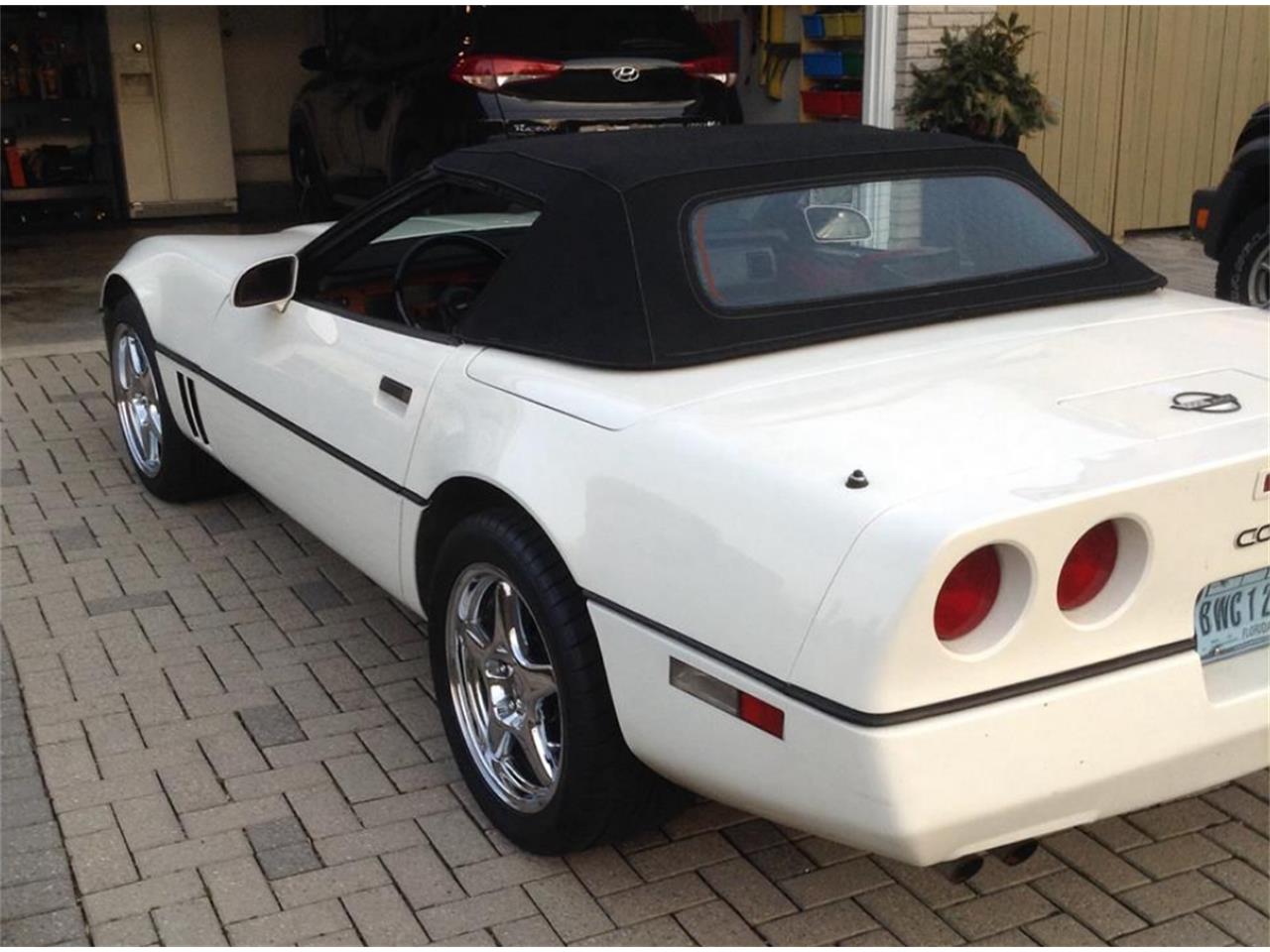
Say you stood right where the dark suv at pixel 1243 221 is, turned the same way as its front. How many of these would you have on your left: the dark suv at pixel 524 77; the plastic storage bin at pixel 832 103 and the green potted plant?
0

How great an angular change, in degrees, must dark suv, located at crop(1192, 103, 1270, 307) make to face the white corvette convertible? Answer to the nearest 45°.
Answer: approximately 45° to its left

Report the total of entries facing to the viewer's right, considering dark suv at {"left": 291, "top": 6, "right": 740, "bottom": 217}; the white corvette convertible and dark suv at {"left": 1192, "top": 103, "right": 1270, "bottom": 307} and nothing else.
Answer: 0

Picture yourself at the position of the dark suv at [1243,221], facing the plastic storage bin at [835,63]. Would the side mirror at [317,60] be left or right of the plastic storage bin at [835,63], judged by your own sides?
left

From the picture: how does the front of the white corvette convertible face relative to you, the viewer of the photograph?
facing away from the viewer and to the left of the viewer

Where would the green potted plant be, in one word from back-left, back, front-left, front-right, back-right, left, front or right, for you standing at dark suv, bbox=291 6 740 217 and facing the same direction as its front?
back-right

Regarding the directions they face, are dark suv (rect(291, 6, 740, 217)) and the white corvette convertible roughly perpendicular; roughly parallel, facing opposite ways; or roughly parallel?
roughly parallel

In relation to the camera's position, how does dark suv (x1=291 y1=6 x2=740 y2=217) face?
facing away from the viewer and to the left of the viewer

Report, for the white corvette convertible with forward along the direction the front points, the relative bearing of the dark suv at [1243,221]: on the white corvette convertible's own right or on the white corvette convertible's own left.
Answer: on the white corvette convertible's own right

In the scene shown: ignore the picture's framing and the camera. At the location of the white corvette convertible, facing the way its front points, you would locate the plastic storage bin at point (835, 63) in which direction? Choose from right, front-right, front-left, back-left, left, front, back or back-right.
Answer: front-right

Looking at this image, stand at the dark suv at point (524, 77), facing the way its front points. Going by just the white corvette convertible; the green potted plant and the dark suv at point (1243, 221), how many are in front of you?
0

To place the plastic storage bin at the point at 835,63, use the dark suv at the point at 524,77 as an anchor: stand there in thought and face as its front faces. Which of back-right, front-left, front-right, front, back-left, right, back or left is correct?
right

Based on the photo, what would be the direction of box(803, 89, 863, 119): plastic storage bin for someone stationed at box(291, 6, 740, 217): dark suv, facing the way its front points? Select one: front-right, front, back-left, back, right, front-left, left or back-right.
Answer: right

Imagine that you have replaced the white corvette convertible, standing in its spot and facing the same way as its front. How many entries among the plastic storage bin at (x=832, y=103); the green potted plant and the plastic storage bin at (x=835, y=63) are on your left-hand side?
0

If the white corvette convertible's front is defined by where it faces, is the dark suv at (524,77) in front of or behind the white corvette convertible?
in front

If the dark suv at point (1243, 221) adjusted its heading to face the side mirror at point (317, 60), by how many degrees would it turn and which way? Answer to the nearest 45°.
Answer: approximately 45° to its right
